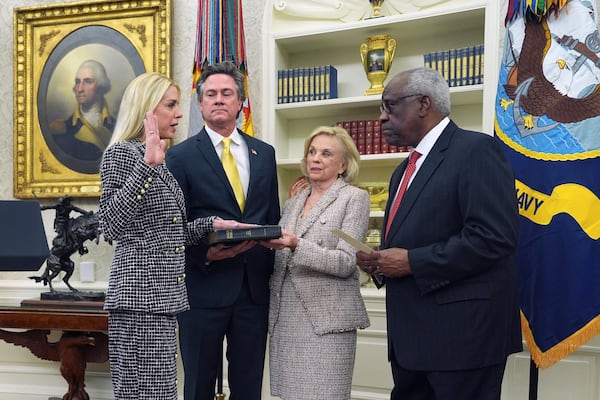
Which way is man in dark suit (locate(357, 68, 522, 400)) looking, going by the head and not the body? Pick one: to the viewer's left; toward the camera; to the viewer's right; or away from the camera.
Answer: to the viewer's left

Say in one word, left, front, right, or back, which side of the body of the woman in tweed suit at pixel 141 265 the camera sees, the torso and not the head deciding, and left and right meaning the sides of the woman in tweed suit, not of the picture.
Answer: right

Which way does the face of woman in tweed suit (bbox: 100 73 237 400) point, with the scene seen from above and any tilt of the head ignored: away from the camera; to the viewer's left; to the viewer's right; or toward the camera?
to the viewer's right

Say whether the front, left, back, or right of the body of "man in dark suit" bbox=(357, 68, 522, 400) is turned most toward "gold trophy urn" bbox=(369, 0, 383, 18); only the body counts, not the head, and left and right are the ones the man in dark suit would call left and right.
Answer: right

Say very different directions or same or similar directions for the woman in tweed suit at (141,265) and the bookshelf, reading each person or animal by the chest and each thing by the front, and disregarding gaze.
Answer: very different directions

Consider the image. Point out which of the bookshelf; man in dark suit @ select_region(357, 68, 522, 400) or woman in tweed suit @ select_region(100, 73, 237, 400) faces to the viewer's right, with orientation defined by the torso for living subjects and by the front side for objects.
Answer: the woman in tweed suit

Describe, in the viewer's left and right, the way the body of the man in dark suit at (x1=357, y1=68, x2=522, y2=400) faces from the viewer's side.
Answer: facing to the left of the viewer

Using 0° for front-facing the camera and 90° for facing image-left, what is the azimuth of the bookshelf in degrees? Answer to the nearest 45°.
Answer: approximately 45°

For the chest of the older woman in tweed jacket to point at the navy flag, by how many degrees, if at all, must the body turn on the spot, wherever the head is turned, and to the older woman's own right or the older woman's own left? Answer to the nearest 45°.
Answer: approximately 135° to the older woman's own left

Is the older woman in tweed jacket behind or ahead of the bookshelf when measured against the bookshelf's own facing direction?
ahead

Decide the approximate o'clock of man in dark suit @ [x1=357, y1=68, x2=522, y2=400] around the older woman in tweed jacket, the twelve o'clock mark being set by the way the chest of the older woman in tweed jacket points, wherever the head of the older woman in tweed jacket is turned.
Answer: The man in dark suit is roughly at 9 o'clock from the older woman in tweed jacket.

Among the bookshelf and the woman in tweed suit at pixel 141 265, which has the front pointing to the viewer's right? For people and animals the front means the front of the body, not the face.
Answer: the woman in tweed suit

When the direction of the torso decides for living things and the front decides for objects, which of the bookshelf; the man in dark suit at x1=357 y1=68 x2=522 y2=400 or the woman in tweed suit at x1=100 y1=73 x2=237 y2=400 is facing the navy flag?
the woman in tweed suit

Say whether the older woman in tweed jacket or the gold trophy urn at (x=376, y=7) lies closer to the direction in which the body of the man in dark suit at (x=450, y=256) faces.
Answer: the older woman in tweed jacket

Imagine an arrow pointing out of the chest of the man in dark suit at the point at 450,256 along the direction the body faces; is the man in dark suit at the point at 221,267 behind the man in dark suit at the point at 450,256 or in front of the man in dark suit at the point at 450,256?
in front

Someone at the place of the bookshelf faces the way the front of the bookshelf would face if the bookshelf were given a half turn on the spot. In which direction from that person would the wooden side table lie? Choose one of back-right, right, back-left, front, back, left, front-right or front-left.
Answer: back-left

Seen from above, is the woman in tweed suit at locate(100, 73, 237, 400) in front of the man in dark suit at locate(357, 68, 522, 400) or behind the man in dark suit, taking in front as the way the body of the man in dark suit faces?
in front
